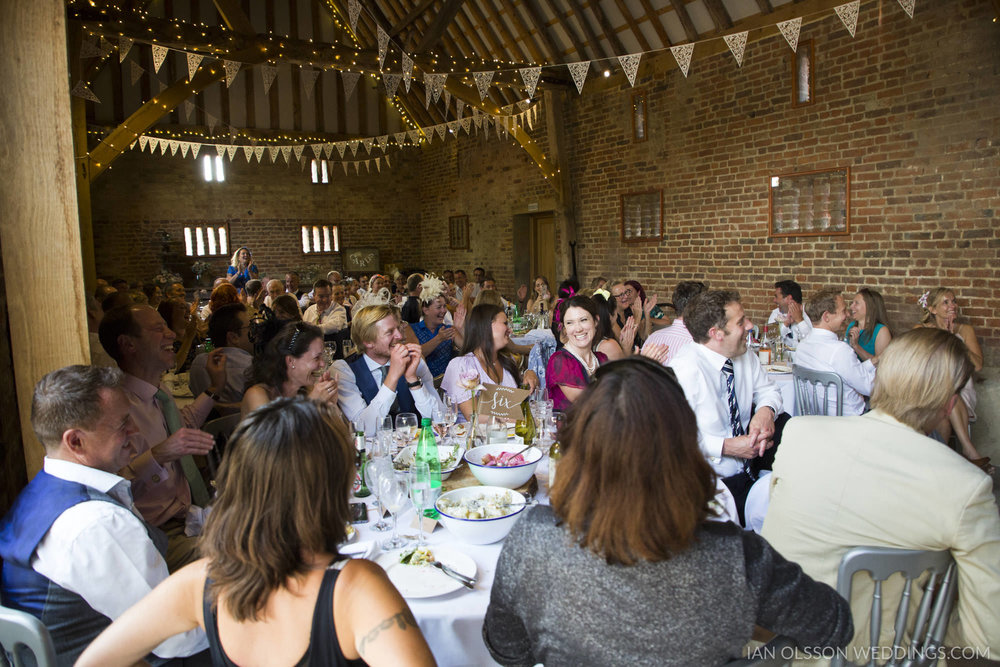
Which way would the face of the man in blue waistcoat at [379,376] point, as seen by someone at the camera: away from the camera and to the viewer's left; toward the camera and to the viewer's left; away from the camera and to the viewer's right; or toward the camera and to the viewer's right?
toward the camera and to the viewer's right

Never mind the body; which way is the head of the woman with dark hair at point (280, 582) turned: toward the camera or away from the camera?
away from the camera

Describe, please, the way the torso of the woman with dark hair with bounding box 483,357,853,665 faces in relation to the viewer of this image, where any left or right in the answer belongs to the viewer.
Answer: facing away from the viewer

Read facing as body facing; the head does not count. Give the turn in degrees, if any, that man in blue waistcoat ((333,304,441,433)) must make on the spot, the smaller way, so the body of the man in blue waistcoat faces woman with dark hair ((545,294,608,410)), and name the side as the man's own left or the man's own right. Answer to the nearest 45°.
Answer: approximately 45° to the man's own left

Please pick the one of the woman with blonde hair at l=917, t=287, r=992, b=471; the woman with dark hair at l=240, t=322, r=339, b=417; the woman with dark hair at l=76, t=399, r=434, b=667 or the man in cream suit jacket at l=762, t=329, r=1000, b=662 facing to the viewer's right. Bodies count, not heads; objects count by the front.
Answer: the woman with dark hair at l=240, t=322, r=339, b=417

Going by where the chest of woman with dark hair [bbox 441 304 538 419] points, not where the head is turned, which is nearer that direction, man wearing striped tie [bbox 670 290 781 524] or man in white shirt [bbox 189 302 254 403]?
the man wearing striped tie

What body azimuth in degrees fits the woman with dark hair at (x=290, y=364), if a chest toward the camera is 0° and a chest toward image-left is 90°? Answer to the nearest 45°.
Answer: approximately 270°

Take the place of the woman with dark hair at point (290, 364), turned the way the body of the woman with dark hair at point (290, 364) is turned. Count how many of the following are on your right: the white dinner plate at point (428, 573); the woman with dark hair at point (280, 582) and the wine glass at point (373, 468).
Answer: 3

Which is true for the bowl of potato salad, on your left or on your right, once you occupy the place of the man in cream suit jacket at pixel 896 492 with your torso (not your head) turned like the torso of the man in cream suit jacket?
on your left

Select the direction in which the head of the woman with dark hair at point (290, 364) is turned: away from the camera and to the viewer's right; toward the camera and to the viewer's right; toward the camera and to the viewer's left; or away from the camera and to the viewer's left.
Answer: toward the camera and to the viewer's right

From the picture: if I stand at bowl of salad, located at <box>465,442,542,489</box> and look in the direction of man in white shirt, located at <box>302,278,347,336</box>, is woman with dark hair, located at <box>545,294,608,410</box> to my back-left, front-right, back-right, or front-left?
front-right

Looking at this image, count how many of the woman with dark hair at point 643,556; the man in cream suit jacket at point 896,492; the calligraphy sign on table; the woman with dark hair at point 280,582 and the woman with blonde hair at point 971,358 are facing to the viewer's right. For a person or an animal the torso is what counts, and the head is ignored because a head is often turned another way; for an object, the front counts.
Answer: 0

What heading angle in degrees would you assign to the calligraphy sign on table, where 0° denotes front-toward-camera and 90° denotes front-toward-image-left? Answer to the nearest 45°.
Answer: approximately 0°
